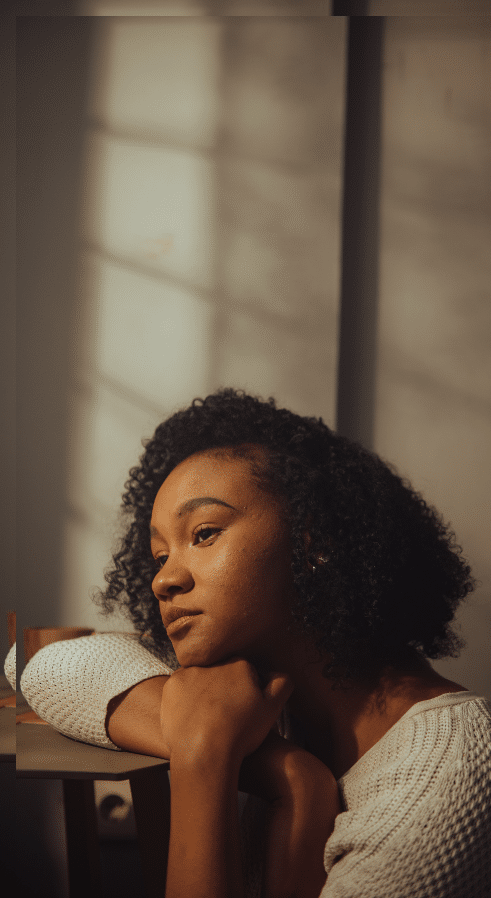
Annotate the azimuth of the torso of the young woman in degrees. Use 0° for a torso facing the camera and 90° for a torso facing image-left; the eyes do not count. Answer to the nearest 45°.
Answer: approximately 45°
